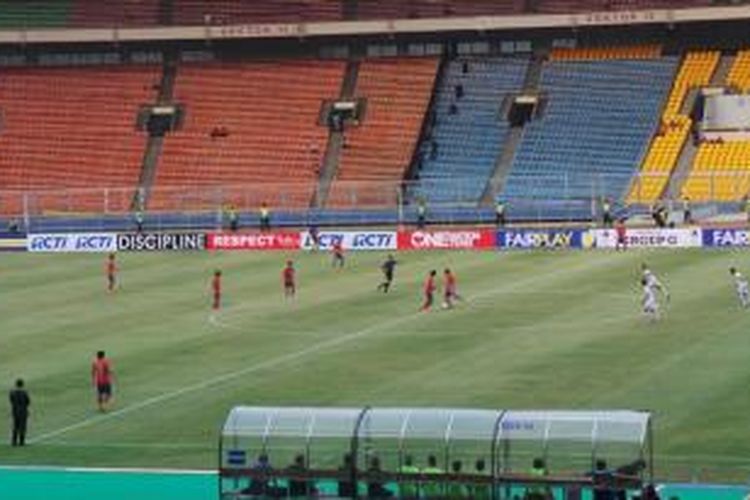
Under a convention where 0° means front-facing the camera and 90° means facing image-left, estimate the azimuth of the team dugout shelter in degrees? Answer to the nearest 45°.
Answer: approximately 180°

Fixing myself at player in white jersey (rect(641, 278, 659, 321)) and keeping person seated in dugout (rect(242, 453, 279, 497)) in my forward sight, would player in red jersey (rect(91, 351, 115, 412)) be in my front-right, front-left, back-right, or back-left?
front-right

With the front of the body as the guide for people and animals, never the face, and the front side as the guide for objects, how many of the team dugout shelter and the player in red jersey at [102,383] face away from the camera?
2

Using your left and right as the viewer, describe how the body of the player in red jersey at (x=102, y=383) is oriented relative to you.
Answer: facing away from the viewer

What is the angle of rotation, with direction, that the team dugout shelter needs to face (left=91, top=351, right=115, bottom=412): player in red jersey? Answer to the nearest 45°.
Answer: approximately 45° to its left

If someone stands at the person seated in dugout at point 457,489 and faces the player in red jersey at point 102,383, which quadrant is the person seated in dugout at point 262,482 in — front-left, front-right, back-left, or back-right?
front-left

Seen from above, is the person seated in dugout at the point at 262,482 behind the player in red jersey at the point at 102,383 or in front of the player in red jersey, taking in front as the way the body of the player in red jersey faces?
behind

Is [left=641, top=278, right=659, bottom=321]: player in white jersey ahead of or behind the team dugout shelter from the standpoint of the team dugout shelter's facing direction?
ahead
